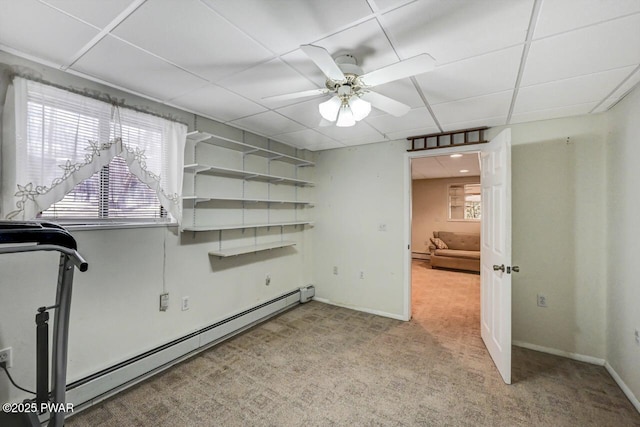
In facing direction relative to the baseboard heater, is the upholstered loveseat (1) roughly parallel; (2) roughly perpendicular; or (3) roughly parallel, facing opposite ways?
roughly perpendicular

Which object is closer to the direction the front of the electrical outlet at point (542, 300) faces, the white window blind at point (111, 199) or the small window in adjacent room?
the white window blind

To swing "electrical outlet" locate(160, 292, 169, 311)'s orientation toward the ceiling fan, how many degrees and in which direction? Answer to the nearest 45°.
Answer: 0° — it already faces it

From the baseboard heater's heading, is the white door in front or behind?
in front

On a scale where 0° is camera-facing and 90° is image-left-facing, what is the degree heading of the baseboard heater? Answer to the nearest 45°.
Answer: approximately 315°

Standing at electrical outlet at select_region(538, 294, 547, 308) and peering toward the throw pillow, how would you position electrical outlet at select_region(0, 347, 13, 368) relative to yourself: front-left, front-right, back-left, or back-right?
back-left

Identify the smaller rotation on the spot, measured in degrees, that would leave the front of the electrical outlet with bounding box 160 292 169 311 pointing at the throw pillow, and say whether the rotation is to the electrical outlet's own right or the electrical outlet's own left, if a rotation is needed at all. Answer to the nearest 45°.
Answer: approximately 45° to the electrical outlet's own left

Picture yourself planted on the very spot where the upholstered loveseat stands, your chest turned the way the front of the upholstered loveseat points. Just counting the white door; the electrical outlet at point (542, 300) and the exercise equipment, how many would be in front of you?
3

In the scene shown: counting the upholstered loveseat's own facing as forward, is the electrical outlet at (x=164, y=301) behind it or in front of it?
in front

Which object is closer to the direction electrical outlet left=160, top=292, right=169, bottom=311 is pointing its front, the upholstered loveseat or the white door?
the white door

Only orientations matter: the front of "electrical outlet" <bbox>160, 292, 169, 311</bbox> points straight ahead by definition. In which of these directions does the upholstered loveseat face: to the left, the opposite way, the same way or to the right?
to the right

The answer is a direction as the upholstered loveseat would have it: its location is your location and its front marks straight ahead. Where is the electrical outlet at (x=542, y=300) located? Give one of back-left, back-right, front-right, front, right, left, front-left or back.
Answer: front

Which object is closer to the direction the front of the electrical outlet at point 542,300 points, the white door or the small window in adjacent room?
the white door

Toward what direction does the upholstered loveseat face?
toward the camera

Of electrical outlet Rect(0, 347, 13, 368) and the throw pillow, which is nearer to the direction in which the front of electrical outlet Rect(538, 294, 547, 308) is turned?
the electrical outlet

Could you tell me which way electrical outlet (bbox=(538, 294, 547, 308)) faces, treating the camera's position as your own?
facing the viewer

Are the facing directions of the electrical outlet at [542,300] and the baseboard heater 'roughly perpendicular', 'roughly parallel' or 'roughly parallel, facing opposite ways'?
roughly perpendicular

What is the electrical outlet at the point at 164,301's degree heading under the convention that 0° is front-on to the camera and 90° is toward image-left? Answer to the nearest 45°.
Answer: approximately 315°

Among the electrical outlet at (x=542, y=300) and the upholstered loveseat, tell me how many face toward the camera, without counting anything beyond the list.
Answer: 2

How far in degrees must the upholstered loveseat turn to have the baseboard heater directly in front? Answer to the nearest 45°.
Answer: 0° — it already faces it
